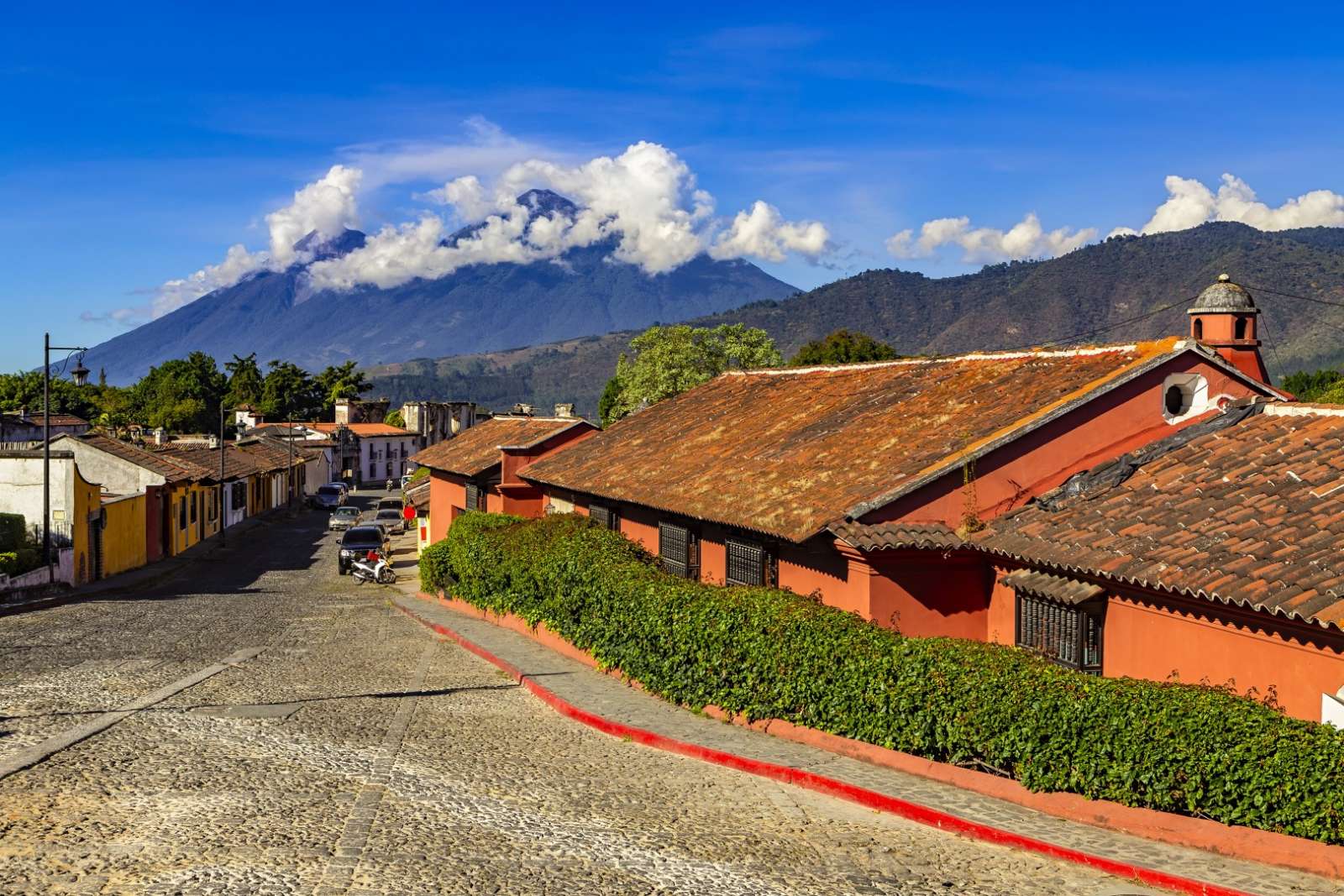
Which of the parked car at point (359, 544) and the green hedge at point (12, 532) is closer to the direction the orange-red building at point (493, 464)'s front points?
the green hedge

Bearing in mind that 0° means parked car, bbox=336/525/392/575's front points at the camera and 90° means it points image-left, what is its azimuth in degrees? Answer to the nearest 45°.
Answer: approximately 0°

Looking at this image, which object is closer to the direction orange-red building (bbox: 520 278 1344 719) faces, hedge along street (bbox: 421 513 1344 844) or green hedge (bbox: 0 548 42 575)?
the hedge along street

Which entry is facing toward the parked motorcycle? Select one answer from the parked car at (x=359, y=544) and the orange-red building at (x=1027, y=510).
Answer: the parked car

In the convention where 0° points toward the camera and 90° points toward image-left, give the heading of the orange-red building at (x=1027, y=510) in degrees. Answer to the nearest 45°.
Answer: approximately 45°

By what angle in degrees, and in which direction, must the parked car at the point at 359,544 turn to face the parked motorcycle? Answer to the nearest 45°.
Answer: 0° — it already faces it

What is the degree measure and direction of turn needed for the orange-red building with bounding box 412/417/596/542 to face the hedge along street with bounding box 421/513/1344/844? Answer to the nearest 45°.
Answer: approximately 45° to its left
